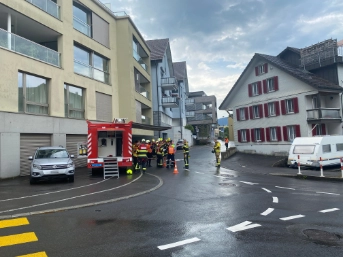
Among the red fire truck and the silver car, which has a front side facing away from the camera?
the red fire truck

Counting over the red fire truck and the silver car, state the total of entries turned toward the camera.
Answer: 1

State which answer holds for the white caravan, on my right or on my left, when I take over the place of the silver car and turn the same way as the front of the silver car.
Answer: on my left

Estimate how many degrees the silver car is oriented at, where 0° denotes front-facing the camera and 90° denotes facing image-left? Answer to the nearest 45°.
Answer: approximately 0°

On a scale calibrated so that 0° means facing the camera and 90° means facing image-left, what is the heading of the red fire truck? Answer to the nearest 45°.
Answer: approximately 180°

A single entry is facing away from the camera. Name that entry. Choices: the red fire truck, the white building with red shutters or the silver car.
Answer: the red fire truck
